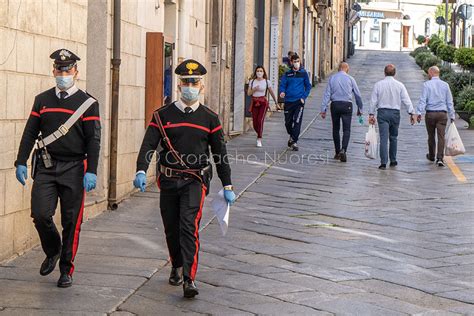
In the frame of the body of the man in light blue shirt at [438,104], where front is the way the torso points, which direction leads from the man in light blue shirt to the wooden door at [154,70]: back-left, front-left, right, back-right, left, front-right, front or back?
back-left

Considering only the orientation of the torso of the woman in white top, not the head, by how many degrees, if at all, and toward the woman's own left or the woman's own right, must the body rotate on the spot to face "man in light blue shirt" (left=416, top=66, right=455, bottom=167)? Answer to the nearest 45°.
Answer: approximately 45° to the woman's own left

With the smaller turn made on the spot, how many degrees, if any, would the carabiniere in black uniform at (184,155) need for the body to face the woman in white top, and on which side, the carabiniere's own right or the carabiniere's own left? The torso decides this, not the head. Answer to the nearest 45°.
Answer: approximately 180°

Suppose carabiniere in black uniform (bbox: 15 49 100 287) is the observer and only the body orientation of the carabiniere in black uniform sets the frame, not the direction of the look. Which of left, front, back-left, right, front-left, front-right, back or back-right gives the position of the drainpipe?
back

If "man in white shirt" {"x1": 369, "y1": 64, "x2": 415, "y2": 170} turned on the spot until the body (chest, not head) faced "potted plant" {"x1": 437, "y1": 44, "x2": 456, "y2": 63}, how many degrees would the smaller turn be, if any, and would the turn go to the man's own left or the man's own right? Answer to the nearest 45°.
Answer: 0° — they already face it

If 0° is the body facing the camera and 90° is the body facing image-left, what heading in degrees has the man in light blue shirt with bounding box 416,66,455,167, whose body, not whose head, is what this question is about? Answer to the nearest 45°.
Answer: approximately 180°

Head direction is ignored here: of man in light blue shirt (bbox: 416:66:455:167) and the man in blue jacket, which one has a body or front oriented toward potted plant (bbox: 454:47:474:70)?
the man in light blue shirt

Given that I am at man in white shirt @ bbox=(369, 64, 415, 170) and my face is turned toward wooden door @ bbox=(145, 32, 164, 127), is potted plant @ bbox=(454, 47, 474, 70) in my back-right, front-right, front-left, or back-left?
back-right

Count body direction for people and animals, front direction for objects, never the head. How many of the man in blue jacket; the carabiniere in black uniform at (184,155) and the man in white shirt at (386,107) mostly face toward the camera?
2

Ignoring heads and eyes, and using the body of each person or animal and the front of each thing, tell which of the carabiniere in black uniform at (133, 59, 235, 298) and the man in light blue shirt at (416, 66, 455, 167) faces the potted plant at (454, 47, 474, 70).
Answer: the man in light blue shirt

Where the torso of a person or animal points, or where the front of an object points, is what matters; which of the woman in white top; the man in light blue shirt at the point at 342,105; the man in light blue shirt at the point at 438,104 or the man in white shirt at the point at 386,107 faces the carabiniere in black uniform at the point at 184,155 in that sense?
the woman in white top

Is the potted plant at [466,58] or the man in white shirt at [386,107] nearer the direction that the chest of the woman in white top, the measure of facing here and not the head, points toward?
the man in white shirt
